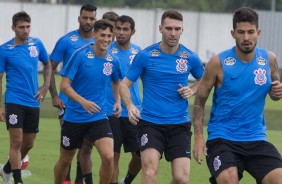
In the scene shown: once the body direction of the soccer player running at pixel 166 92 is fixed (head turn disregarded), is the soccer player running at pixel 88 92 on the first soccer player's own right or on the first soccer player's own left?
on the first soccer player's own right

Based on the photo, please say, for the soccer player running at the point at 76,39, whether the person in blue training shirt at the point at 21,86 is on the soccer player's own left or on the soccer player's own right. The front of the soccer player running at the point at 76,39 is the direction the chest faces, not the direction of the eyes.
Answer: on the soccer player's own right

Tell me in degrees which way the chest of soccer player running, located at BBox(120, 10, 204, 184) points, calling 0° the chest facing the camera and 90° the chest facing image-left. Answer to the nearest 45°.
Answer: approximately 0°

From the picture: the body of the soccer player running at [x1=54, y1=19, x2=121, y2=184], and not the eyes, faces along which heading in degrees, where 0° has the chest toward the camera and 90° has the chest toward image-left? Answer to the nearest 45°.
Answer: approximately 315°

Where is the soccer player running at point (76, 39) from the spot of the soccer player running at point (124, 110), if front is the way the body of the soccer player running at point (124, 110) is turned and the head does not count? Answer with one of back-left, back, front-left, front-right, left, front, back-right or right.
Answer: back-right

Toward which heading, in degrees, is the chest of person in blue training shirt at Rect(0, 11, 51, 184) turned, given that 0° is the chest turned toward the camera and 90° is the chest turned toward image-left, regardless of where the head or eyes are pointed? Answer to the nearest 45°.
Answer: approximately 0°
